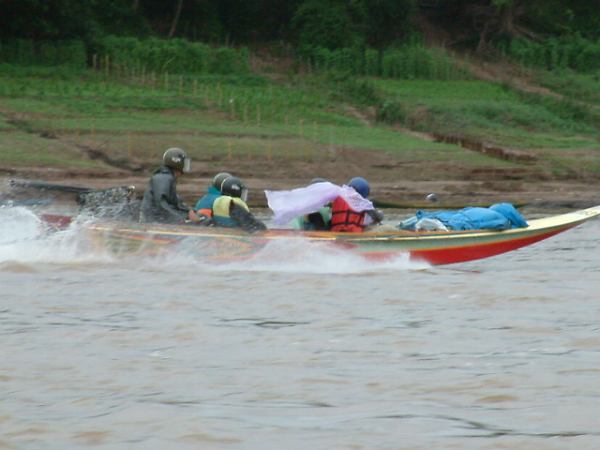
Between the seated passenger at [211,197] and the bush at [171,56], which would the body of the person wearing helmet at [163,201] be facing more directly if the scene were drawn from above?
the seated passenger

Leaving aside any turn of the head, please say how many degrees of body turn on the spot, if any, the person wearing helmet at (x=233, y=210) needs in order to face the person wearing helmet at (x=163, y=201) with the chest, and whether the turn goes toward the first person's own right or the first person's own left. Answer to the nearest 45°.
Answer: approximately 180°

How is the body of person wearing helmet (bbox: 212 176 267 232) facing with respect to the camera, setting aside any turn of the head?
to the viewer's right

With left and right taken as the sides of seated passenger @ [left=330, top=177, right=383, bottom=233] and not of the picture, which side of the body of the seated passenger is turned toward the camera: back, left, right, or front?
right

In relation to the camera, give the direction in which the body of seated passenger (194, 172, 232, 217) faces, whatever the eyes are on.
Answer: to the viewer's right

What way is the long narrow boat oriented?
to the viewer's right

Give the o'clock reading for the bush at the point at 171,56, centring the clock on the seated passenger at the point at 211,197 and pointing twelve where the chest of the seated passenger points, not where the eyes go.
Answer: The bush is roughly at 9 o'clock from the seated passenger.

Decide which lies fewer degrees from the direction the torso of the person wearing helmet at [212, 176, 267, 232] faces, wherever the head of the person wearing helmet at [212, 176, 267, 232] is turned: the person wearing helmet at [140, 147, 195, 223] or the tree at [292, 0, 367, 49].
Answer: the tree

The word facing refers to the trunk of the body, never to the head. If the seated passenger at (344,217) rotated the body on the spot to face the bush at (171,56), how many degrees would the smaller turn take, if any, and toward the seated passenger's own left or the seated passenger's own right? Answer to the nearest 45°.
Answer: approximately 90° to the seated passenger's own left

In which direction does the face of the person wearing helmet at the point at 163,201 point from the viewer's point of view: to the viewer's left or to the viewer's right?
to the viewer's right

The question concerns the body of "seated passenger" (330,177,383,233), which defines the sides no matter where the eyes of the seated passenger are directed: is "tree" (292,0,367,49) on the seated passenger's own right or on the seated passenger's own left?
on the seated passenger's own left

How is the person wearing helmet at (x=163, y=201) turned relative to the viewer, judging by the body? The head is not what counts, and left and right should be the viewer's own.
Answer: facing to the right of the viewer

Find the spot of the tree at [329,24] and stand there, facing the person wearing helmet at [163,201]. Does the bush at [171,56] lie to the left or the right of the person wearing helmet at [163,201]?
right
